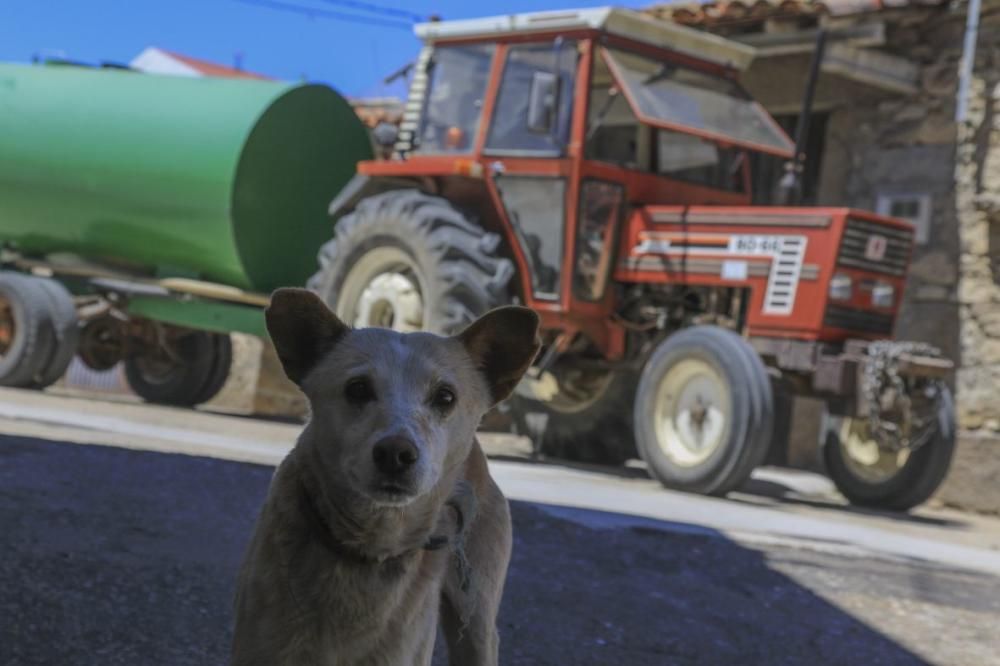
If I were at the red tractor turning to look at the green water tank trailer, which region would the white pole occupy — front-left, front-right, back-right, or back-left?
back-right

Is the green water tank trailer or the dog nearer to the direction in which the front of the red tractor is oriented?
the dog

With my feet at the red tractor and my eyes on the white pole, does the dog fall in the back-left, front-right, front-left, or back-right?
back-right

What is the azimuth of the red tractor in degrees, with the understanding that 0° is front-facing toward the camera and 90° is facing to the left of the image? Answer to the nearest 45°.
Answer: approximately 315°

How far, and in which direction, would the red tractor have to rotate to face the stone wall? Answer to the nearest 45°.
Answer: approximately 90° to its left

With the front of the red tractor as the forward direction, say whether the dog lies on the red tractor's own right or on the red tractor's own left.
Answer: on the red tractor's own right

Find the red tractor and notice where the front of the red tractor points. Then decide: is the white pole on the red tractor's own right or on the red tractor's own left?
on the red tractor's own left
